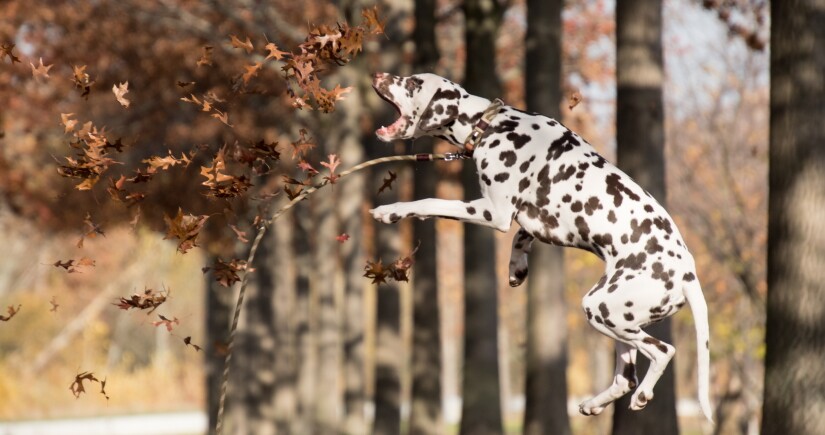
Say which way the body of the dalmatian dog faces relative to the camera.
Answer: to the viewer's left

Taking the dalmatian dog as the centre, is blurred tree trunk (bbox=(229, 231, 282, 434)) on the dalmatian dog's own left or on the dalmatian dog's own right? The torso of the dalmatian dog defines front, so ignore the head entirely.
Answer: on the dalmatian dog's own right

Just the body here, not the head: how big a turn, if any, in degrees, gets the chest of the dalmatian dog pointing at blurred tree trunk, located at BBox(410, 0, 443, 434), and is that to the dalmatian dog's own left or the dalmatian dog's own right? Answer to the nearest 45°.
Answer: approximately 90° to the dalmatian dog's own right

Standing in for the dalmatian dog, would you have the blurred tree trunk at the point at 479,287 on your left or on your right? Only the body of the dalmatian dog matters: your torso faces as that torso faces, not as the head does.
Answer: on your right

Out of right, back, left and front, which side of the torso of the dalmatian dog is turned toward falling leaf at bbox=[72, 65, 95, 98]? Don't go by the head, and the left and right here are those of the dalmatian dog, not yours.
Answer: front

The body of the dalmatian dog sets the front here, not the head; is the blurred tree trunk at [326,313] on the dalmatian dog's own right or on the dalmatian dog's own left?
on the dalmatian dog's own right

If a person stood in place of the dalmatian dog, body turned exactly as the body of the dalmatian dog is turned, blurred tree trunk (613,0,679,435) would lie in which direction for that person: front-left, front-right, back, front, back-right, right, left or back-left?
right
